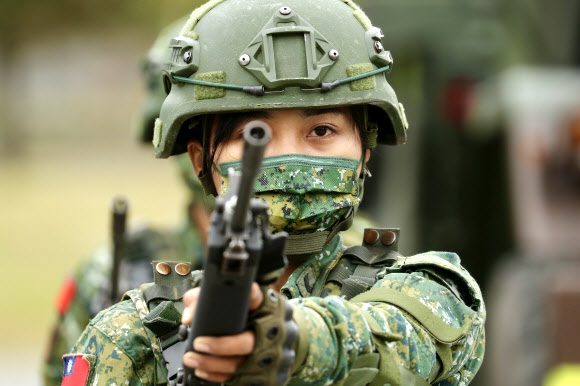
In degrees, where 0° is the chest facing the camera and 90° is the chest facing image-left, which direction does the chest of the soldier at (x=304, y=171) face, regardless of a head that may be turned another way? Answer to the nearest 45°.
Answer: approximately 0°

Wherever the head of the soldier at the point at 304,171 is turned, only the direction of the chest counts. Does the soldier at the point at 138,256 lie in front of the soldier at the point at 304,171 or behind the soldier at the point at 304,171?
behind
